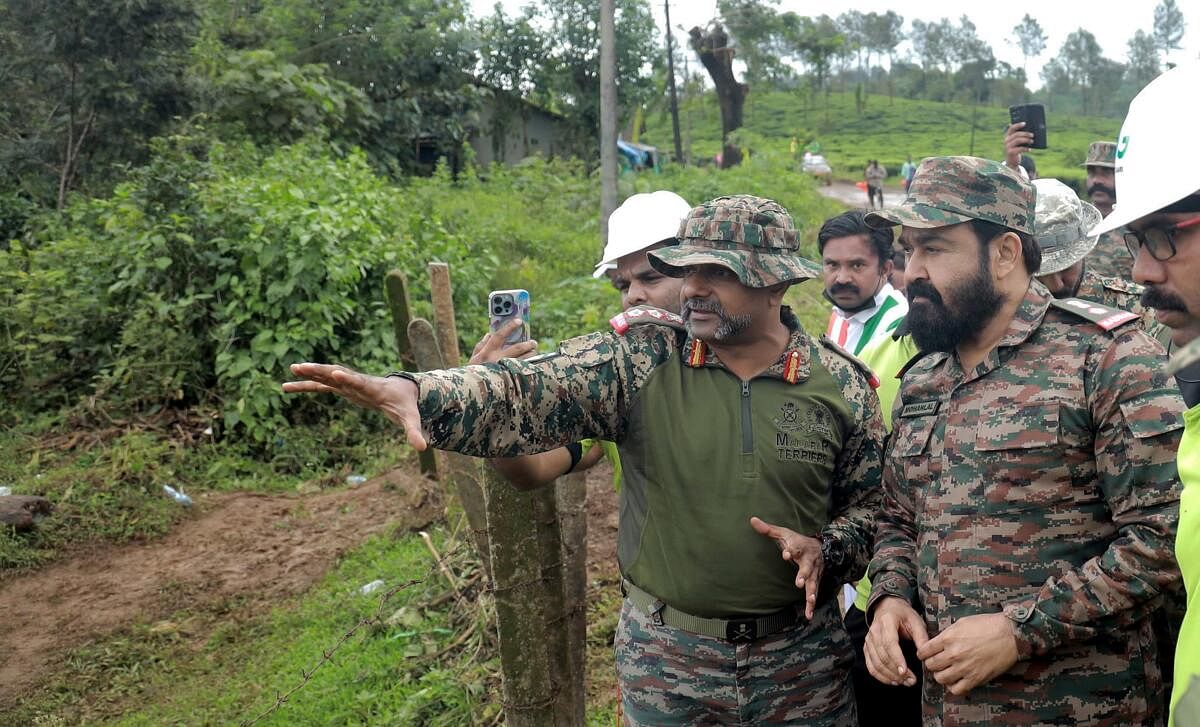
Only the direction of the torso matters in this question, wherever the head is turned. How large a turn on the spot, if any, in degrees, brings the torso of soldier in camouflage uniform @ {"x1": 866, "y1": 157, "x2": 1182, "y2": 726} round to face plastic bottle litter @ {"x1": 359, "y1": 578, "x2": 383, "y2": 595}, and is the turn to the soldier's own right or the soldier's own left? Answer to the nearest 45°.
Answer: approximately 90° to the soldier's own right

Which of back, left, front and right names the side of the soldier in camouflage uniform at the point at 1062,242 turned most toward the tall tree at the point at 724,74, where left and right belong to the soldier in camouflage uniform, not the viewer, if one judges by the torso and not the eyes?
right

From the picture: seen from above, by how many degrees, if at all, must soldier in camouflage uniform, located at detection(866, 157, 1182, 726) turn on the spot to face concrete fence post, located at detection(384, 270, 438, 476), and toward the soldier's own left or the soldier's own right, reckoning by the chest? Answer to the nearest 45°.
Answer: approximately 90° to the soldier's own right

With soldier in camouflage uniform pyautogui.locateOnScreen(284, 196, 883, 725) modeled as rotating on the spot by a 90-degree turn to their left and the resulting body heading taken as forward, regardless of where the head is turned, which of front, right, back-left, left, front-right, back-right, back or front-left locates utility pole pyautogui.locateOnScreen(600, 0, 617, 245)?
left

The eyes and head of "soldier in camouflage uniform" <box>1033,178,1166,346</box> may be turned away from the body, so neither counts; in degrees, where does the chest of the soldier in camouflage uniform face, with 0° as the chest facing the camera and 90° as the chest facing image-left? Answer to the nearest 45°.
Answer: approximately 45°

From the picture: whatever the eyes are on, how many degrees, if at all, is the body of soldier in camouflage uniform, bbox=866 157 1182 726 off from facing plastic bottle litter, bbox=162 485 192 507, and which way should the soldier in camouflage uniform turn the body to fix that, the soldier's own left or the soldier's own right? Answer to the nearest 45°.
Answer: approximately 90° to the soldier's own right

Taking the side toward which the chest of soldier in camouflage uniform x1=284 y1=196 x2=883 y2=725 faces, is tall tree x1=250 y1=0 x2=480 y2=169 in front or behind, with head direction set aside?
behind

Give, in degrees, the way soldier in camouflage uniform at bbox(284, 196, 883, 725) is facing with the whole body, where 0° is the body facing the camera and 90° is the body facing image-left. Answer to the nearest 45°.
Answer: approximately 0°

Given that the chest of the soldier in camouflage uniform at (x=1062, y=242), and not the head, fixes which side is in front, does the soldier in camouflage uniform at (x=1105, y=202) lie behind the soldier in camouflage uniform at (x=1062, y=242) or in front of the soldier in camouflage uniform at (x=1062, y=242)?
behind

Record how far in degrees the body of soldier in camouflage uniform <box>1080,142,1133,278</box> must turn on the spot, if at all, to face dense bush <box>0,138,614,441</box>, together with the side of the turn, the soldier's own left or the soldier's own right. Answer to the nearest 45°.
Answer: approximately 90° to the soldier's own right

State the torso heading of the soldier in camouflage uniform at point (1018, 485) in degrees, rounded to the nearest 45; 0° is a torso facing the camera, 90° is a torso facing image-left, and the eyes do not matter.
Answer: approximately 45°

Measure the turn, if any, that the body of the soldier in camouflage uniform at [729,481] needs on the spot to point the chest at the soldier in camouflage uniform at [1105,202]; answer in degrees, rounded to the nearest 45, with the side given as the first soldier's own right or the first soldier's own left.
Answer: approximately 135° to the first soldier's own left

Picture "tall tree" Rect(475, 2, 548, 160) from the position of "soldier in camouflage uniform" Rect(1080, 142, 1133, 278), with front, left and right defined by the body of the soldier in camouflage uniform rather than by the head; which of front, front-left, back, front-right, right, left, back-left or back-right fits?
back-right

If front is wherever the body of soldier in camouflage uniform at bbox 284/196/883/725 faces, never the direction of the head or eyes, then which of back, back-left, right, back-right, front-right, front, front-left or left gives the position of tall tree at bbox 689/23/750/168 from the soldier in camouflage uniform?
back
